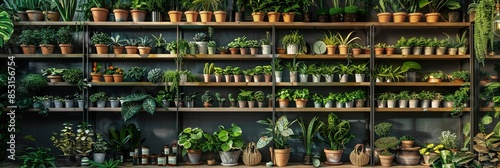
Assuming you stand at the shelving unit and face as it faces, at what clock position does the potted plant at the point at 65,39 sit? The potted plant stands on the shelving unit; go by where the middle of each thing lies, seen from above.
The potted plant is roughly at 3 o'clock from the shelving unit.

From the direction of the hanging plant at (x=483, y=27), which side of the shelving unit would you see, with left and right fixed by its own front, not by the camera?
left

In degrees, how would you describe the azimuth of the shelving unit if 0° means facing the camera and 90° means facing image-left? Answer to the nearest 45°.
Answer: approximately 0°

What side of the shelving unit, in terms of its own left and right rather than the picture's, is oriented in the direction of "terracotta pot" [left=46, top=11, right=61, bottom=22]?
right

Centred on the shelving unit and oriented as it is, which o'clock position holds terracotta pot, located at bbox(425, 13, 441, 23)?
The terracotta pot is roughly at 9 o'clock from the shelving unit.

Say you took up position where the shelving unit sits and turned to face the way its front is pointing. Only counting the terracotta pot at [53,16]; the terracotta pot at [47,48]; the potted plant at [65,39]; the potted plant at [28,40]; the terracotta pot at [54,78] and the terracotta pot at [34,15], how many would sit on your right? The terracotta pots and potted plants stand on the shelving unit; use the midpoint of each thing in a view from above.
6

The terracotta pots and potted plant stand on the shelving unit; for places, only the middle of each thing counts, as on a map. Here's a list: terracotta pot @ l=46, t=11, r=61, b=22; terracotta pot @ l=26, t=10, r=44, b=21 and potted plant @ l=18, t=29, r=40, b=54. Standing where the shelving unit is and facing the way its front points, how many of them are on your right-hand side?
3

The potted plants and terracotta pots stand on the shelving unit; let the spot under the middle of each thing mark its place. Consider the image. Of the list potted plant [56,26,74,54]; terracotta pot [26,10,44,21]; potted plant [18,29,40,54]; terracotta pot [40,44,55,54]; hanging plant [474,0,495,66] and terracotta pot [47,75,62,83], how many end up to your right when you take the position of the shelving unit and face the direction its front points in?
5
